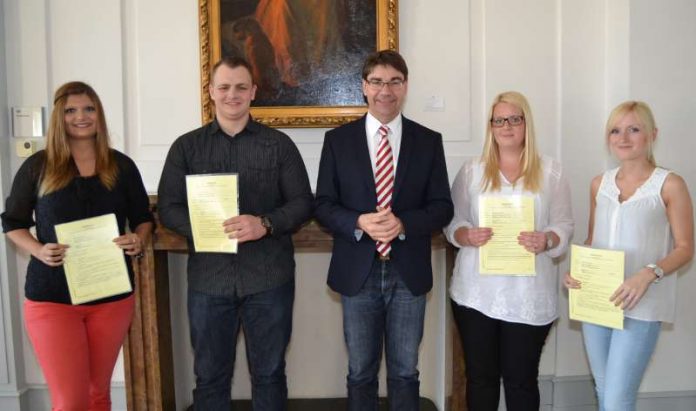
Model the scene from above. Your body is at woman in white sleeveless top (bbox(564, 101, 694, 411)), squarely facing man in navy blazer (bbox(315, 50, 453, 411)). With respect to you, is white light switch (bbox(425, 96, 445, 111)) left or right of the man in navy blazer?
right

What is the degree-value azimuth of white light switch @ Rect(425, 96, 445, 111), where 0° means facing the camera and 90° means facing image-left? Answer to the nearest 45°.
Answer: approximately 0°

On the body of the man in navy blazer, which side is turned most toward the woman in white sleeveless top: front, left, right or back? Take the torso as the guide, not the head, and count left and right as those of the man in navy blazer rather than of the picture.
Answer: left

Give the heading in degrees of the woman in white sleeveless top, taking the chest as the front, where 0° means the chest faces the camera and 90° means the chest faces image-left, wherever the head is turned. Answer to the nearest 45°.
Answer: approximately 45°
